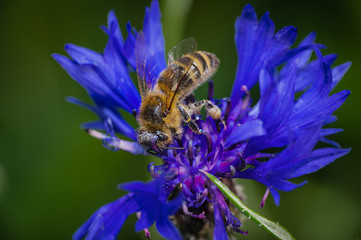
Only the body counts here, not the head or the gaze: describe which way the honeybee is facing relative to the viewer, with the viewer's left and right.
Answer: facing the viewer and to the left of the viewer
